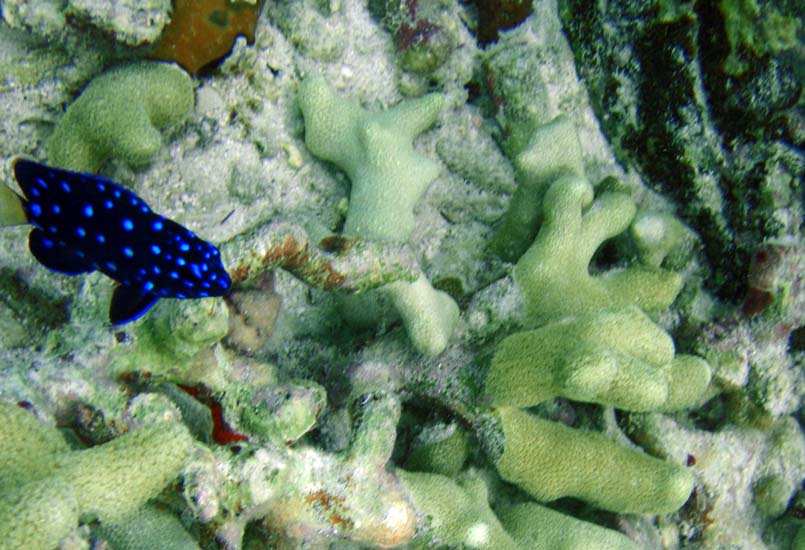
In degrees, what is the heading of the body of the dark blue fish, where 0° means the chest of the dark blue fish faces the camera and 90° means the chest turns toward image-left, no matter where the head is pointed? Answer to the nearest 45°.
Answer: approximately 270°

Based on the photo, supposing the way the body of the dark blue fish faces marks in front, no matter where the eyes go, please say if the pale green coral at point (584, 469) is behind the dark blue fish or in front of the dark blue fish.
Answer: in front

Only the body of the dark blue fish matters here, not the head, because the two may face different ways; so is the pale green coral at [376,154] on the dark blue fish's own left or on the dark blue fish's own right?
on the dark blue fish's own left

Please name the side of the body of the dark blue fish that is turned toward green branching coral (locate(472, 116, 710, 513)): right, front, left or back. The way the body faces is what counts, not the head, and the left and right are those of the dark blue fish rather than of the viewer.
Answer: front

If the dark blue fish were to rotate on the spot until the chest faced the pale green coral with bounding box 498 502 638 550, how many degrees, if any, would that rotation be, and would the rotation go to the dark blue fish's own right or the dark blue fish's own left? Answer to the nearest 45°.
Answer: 0° — it already faces it

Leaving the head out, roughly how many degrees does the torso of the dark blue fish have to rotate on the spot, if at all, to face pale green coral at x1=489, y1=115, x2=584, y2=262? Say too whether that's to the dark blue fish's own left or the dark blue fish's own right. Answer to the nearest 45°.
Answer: approximately 45° to the dark blue fish's own left

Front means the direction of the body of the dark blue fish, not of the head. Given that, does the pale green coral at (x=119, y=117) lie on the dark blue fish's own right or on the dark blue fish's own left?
on the dark blue fish's own left
